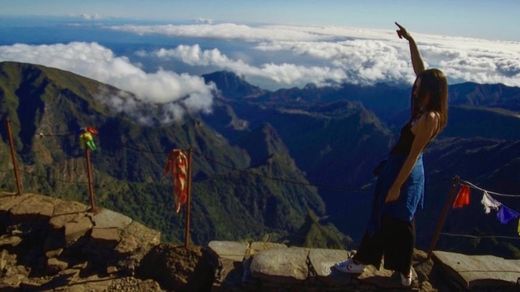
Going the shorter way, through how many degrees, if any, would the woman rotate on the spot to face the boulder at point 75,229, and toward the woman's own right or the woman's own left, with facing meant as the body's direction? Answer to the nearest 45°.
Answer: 0° — they already face it

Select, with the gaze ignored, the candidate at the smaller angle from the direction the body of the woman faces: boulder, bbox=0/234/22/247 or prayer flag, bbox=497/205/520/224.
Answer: the boulder

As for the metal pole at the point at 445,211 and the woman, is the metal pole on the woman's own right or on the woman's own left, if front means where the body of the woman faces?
on the woman's own right

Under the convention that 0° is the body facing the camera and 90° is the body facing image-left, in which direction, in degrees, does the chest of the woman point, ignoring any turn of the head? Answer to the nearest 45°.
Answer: approximately 90°
